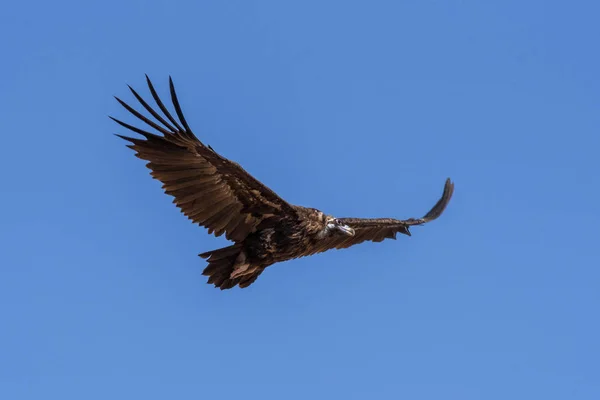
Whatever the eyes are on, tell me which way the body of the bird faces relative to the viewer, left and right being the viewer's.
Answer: facing the viewer and to the right of the viewer
